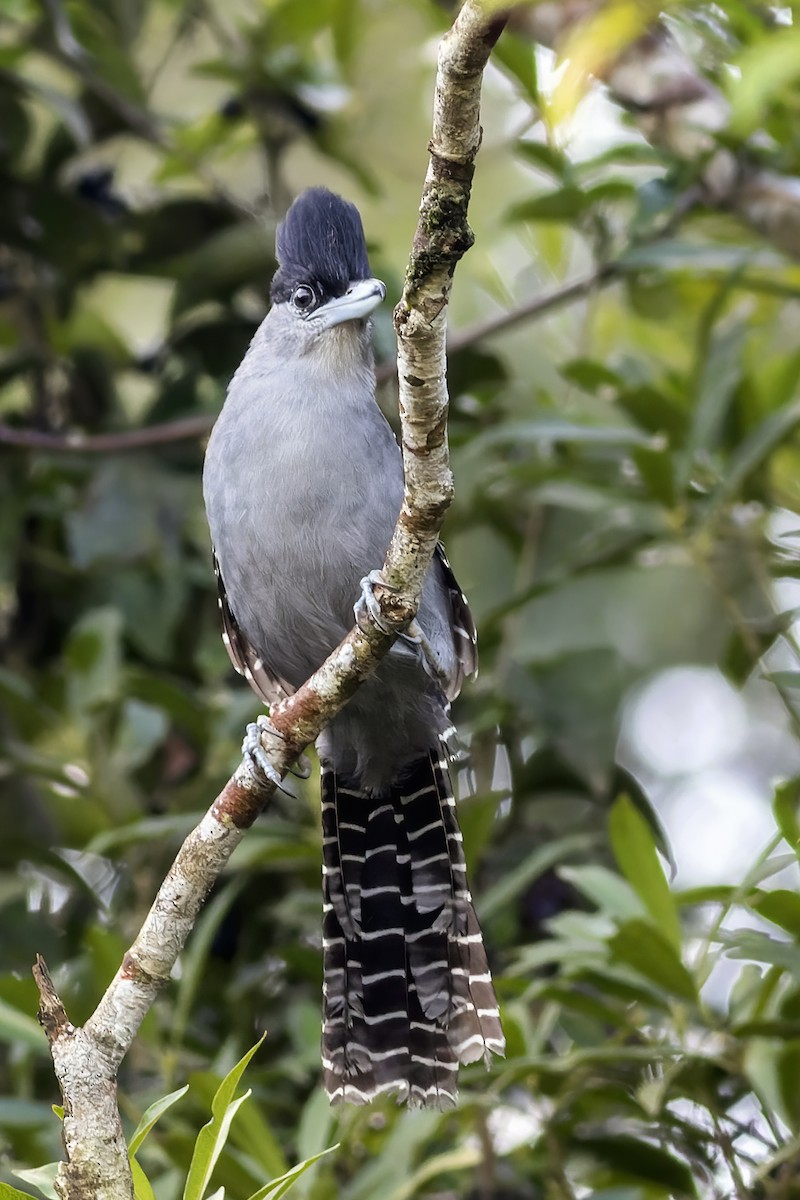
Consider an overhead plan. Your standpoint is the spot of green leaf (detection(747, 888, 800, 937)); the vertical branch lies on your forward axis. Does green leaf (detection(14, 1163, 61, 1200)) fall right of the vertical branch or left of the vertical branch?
right

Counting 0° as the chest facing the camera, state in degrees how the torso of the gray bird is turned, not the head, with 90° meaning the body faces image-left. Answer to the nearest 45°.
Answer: approximately 0°
